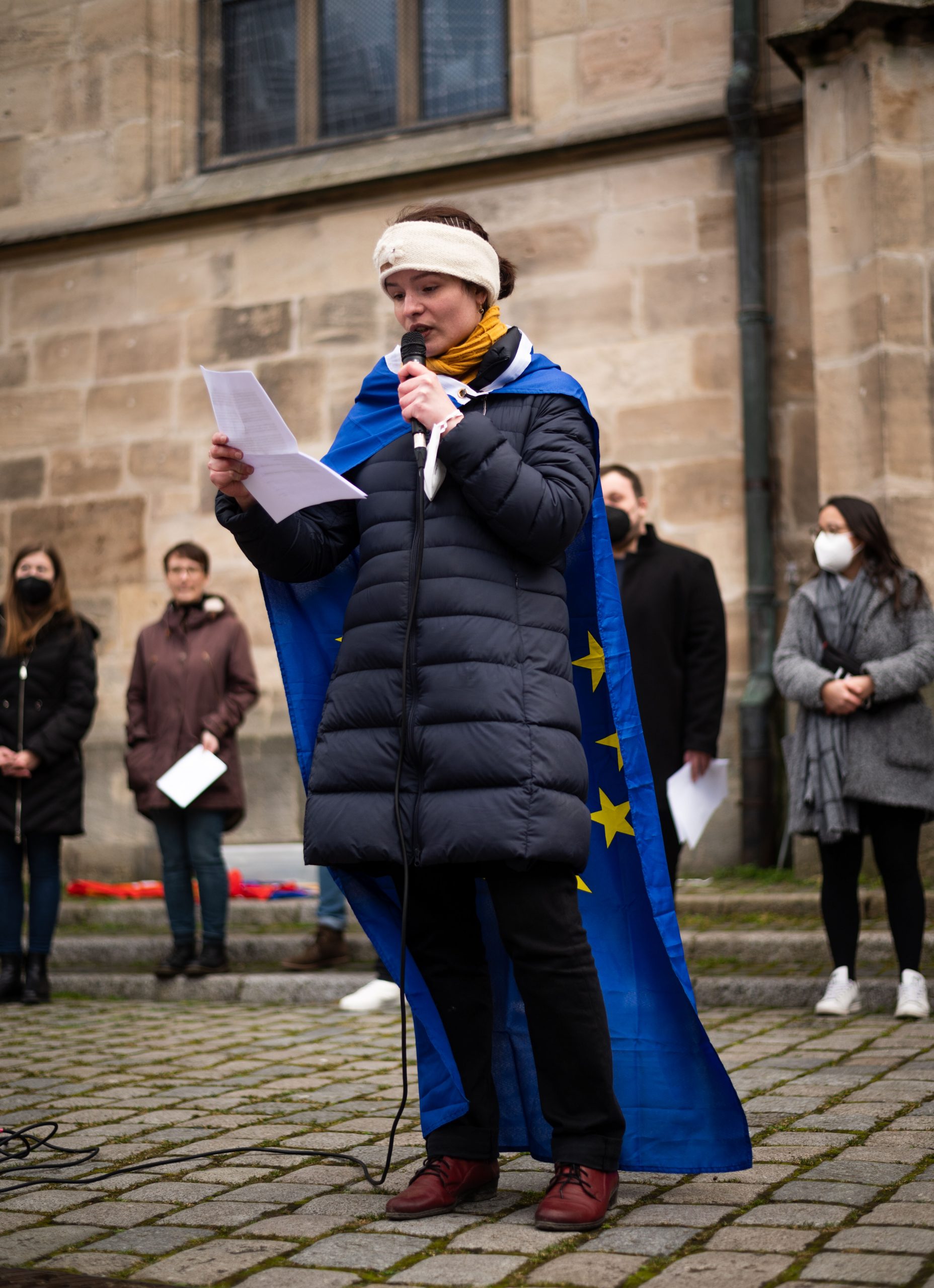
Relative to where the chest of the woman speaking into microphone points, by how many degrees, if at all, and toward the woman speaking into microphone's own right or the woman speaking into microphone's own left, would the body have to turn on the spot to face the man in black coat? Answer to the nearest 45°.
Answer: approximately 135° to the woman speaking into microphone's own right

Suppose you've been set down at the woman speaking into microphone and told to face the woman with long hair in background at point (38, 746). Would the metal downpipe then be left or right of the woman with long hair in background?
right

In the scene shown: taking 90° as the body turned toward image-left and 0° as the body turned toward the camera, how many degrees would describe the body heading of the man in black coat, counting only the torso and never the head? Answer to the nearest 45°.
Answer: approximately 45°

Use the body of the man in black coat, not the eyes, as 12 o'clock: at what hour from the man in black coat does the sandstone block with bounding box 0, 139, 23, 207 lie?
The sandstone block is roughly at 3 o'clock from the man in black coat.

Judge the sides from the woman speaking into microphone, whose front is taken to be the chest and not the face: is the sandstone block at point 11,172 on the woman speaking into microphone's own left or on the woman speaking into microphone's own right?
on the woman speaking into microphone's own right

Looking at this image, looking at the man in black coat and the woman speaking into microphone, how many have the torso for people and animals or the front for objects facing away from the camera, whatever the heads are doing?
0

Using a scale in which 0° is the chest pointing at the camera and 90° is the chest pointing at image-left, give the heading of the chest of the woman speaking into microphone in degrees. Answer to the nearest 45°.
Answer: approximately 45°

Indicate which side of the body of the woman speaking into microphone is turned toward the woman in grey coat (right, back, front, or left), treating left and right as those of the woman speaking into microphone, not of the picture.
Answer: back
